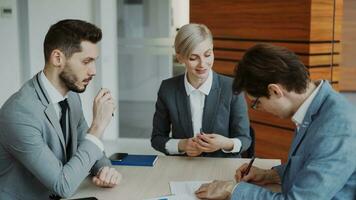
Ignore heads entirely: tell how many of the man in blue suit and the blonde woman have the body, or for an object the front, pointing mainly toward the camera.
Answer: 1

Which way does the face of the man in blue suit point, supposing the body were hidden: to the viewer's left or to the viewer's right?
to the viewer's left

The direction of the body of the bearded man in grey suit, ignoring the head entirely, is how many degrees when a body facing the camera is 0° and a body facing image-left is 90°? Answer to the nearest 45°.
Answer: approximately 315°

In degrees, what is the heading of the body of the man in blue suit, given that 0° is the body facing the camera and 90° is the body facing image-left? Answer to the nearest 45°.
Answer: approximately 90°

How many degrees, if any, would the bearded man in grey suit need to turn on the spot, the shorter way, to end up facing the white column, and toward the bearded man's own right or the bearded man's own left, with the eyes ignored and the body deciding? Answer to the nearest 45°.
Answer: approximately 135° to the bearded man's own left

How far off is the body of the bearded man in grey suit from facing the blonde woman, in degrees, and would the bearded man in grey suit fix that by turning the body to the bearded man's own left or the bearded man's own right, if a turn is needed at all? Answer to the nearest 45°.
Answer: approximately 90° to the bearded man's own left

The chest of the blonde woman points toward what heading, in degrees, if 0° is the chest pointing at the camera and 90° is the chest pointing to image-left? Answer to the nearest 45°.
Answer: approximately 0°
